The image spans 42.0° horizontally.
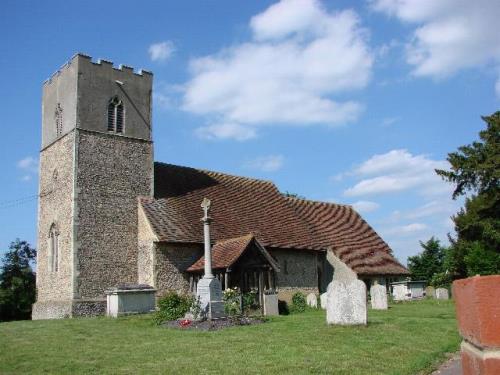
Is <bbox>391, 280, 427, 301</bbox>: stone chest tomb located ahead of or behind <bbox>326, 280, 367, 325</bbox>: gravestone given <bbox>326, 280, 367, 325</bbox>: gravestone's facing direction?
behind

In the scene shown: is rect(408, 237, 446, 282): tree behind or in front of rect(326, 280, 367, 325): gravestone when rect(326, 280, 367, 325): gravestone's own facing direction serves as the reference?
behind

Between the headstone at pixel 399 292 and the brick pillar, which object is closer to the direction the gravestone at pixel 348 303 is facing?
the brick pillar

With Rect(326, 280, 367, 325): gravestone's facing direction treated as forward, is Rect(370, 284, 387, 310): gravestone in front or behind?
behind

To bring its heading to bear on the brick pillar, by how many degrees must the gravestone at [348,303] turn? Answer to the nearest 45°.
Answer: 0° — it already faces it

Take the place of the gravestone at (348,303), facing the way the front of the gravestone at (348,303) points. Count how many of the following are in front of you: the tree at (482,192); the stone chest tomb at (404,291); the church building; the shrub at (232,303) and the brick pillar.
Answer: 1

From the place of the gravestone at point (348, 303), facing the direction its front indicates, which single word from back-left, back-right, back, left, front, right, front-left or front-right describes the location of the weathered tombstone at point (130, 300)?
back-right

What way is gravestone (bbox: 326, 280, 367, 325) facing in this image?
toward the camera

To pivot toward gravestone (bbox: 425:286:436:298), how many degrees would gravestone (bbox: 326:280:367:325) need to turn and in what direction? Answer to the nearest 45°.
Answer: approximately 180°

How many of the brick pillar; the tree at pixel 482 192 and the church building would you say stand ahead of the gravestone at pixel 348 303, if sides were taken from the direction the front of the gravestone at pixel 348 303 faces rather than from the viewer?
1

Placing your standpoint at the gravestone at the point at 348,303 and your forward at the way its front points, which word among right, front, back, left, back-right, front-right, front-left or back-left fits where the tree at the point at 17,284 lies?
back-right

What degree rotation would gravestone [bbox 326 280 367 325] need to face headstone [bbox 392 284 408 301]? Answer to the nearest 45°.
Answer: approximately 180°

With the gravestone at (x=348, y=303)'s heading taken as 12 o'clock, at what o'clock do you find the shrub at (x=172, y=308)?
The shrub is roughly at 4 o'clock from the gravestone.
